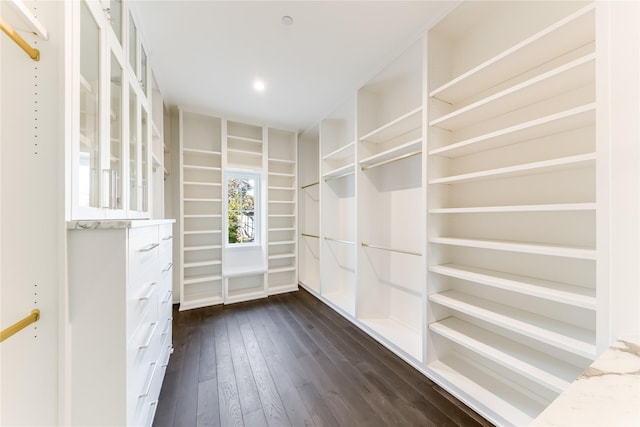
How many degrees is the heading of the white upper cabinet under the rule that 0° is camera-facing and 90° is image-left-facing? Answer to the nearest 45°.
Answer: approximately 270°

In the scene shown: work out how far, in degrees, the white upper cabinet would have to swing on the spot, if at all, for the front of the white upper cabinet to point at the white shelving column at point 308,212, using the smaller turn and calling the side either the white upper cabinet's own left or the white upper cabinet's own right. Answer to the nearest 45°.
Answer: approximately 45° to the white upper cabinet's own left

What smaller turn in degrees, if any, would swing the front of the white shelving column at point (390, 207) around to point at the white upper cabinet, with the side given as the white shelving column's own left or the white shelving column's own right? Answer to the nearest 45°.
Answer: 0° — it already faces it

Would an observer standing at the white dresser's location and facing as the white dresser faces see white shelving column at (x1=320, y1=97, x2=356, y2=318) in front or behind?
in front

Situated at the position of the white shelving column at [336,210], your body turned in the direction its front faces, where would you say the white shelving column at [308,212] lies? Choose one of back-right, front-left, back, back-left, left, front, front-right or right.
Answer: front-right

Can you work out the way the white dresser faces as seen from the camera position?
facing to the right of the viewer

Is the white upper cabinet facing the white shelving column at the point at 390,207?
yes

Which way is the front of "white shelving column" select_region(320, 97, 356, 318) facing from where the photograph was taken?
facing to the left of the viewer

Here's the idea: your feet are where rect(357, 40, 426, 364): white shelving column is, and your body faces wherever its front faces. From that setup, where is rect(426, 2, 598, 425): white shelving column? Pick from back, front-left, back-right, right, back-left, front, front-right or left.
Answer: left

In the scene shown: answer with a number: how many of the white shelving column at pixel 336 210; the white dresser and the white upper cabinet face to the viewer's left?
1

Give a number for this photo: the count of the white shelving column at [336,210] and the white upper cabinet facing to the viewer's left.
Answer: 1
